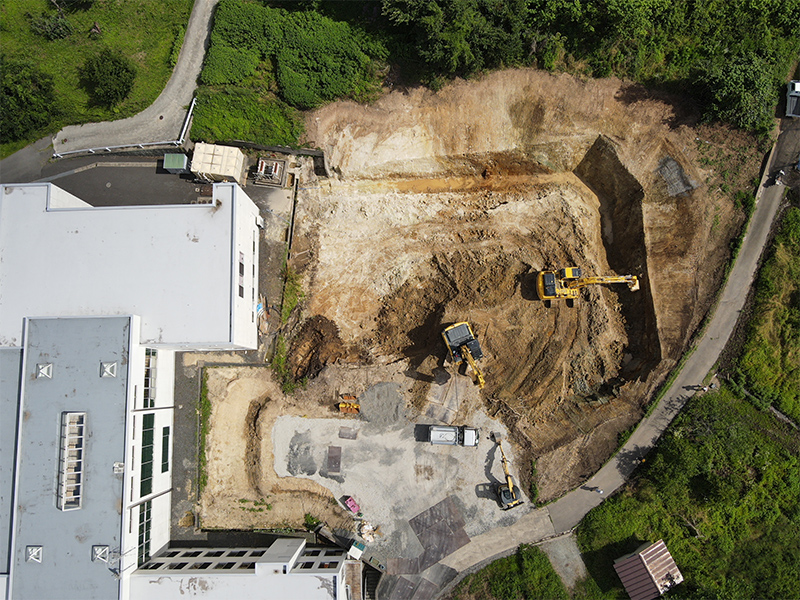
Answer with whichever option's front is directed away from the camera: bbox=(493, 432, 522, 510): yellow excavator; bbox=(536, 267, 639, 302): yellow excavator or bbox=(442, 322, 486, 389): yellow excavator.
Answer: bbox=(493, 432, 522, 510): yellow excavator

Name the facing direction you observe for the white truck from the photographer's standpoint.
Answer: facing to the right of the viewer

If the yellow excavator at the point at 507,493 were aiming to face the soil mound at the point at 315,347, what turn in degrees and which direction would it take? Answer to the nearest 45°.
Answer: approximately 90° to its left

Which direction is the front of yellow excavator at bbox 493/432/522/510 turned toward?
away from the camera

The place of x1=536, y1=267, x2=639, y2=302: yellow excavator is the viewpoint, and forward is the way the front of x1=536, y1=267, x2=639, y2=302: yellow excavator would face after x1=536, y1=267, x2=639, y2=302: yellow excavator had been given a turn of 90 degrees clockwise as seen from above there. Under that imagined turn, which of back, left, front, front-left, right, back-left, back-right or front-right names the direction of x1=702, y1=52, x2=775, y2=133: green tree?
left

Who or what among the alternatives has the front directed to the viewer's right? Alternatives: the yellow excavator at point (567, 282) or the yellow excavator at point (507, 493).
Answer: the yellow excavator at point (567, 282)

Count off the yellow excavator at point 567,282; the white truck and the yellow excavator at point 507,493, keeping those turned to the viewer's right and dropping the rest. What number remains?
2

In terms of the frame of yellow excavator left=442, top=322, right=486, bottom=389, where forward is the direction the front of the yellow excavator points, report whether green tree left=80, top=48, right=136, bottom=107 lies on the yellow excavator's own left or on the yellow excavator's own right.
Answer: on the yellow excavator's own right

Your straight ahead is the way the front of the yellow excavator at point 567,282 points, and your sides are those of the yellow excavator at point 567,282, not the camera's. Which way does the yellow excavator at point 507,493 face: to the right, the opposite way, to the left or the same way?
to the left

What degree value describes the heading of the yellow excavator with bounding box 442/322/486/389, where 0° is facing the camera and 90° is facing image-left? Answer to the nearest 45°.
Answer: approximately 315°

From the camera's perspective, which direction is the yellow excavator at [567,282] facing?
to the viewer's right
